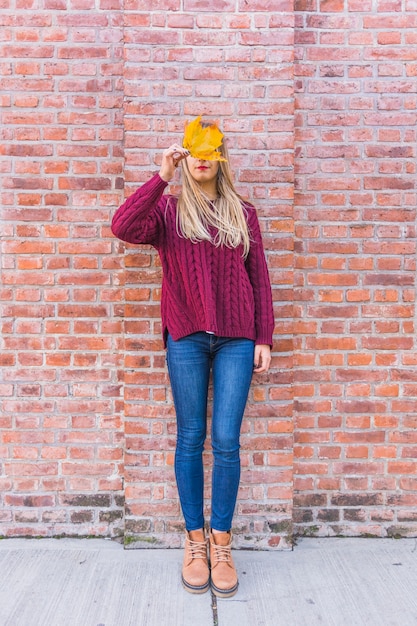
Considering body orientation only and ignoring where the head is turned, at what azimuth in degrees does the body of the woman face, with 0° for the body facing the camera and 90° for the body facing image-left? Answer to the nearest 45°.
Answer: approximately 0°
